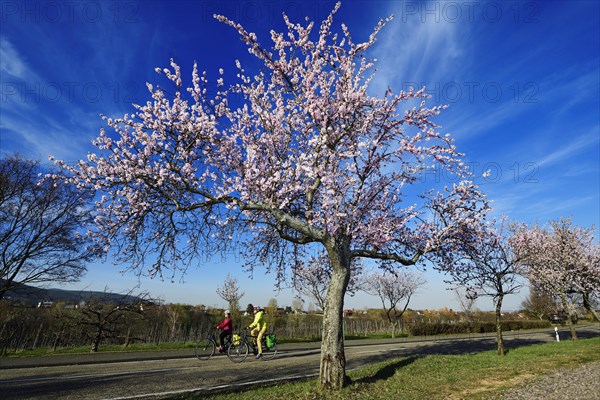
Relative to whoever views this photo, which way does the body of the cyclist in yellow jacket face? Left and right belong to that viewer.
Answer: facing to the left of the viewer

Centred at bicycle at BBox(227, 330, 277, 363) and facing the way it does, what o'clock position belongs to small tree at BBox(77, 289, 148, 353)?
The small tree is roughly at 1 o'clock from the bicycle.

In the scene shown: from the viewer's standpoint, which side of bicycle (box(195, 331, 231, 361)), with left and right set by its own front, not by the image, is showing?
left

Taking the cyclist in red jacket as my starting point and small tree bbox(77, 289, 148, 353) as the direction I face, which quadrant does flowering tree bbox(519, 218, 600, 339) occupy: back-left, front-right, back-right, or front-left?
back-right

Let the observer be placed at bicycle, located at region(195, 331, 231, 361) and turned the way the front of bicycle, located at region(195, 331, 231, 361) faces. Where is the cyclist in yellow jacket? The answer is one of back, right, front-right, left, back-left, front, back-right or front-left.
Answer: back-left

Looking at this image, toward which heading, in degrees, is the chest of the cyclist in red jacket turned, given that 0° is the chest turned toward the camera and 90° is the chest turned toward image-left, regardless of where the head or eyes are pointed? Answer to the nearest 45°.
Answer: approximately 90°

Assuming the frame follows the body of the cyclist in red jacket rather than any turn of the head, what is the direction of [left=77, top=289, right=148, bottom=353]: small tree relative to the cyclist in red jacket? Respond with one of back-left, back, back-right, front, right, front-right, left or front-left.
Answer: front-right

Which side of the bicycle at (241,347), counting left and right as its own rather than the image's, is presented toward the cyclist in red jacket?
front
